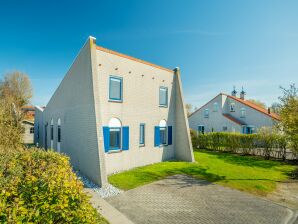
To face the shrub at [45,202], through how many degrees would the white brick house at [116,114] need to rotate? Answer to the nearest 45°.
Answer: approximately 45° to its right

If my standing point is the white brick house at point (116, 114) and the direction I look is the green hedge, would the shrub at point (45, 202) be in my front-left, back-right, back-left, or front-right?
back-right

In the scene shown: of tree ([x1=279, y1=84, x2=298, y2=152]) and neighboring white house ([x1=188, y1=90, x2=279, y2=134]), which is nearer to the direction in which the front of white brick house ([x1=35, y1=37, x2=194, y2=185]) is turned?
the tree

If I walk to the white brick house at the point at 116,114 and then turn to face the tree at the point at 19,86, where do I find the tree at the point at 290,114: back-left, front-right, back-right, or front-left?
back-right

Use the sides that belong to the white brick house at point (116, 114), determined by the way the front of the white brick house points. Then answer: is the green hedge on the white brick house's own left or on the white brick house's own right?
on the white brick house's own left

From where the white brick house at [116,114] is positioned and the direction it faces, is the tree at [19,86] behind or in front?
behind

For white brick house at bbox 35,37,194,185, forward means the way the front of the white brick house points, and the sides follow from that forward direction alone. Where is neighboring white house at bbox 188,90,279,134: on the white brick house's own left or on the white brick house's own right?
on the white brick house's own left

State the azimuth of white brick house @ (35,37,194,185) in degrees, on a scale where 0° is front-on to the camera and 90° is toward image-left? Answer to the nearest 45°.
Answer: approximately 315°

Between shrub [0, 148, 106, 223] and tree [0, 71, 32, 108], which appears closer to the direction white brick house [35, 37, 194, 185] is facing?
the shrub
